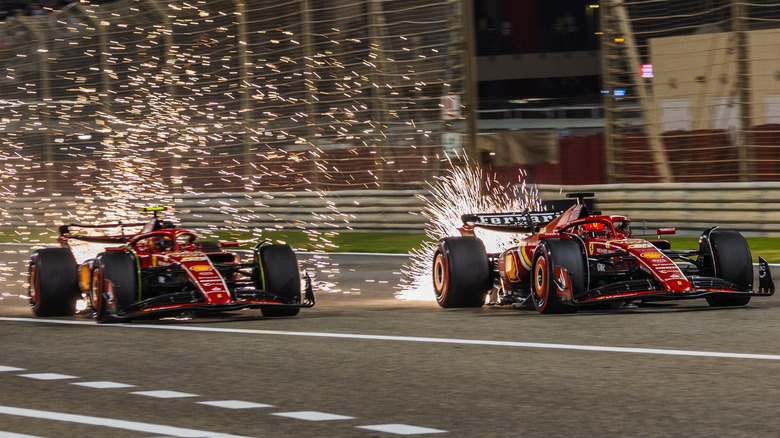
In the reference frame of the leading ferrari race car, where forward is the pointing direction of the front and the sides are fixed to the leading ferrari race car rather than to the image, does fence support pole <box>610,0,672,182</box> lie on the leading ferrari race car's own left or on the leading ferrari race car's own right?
on the leading ferrari race car's own left
